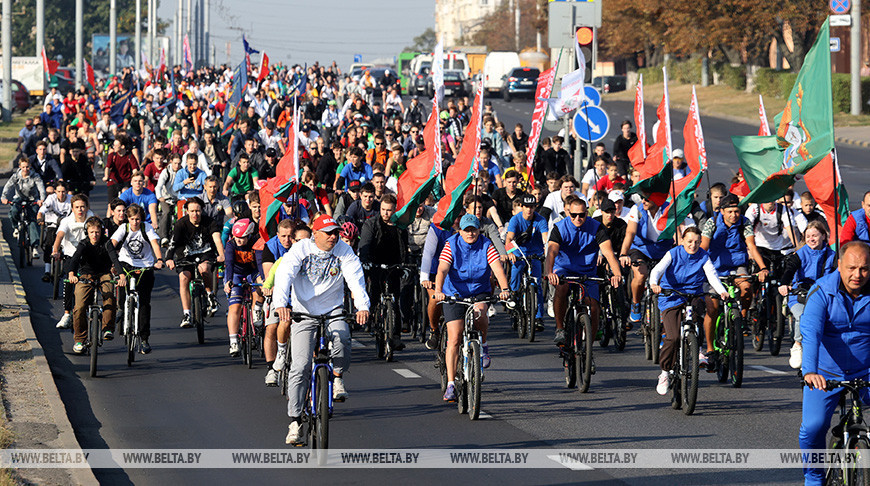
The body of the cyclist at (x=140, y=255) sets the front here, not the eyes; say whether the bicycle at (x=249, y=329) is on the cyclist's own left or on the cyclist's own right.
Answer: on the cyclist's own left

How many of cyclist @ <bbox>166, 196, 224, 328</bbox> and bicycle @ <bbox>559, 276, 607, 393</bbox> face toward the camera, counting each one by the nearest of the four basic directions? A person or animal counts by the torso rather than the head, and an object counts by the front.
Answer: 2

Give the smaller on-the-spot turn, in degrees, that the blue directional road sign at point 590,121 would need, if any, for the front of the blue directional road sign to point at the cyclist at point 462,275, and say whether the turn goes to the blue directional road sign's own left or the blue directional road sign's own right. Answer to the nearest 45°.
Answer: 0° — it already faces them

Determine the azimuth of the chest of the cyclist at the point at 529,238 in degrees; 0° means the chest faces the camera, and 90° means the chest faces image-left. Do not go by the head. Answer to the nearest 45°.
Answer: approximately 0°

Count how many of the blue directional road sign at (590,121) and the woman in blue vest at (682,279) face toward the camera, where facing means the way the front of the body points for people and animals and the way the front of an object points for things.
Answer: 2

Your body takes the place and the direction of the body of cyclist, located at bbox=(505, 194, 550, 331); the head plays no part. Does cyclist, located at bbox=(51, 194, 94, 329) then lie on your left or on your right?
on your right

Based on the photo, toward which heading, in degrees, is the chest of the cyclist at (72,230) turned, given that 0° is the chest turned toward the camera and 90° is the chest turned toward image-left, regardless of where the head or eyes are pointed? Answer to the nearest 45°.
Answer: approximately 0°

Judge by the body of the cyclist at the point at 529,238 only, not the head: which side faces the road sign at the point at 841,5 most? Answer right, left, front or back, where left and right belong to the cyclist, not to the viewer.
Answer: back
